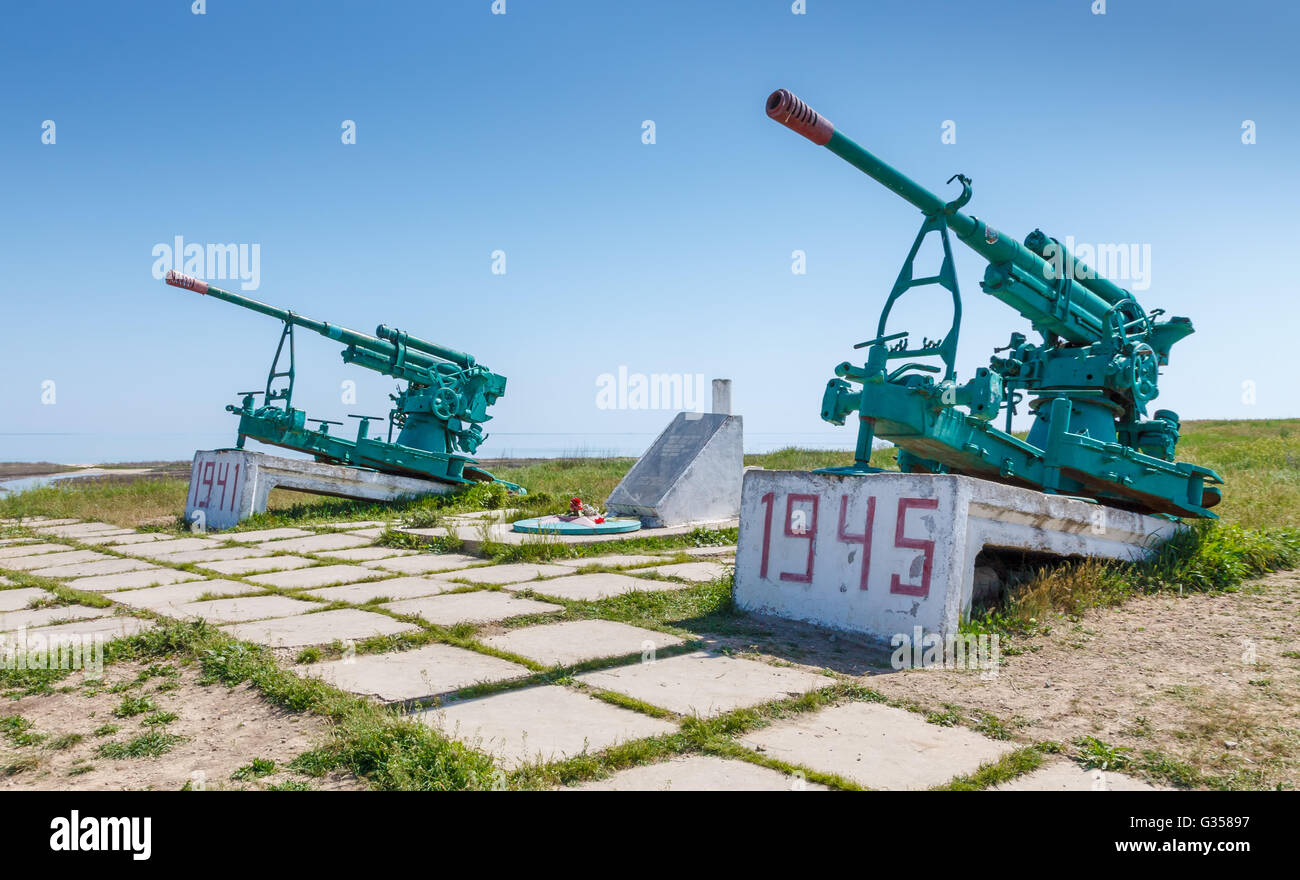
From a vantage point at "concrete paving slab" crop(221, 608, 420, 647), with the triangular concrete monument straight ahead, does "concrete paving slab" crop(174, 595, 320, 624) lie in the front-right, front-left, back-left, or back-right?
front-left

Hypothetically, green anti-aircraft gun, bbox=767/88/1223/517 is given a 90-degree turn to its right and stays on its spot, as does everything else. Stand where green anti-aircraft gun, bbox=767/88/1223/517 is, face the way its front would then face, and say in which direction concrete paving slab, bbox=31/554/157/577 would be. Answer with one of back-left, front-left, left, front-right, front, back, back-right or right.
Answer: front-left

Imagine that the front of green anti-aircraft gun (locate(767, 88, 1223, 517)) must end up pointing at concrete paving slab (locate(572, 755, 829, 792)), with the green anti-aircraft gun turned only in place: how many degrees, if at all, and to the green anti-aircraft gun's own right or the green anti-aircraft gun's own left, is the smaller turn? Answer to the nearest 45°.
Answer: approximately 45° to the green anti-aircraft gun's own left

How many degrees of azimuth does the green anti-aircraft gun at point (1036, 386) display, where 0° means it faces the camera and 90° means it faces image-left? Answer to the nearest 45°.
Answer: approximately 45°

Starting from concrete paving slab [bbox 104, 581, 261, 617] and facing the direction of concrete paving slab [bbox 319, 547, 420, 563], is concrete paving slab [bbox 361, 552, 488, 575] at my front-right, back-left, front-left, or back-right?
front-right

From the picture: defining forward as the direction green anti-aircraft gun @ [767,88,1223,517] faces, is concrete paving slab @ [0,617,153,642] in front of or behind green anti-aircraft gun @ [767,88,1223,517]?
in front
